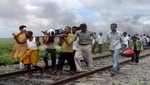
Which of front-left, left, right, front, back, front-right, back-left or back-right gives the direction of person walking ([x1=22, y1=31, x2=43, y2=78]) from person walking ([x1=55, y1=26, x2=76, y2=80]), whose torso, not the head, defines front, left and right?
front-right

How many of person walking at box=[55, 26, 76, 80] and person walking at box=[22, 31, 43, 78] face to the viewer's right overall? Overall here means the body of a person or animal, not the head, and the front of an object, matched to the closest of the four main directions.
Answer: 0

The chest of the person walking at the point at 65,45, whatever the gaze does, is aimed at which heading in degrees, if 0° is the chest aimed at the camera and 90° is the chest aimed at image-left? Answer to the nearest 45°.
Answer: approximately 45°

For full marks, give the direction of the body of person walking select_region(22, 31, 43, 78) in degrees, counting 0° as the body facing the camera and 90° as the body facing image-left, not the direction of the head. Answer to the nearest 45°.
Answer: approximately 45°

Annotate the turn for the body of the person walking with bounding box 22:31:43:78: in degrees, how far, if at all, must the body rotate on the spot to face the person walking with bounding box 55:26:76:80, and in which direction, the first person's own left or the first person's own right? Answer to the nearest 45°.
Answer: approximately 135° to the first person's own left

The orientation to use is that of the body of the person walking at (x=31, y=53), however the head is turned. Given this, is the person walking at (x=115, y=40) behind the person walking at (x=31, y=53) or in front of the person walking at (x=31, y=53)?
behind

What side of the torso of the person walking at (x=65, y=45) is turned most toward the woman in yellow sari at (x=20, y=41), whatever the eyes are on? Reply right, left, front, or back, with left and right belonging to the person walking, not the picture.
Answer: right

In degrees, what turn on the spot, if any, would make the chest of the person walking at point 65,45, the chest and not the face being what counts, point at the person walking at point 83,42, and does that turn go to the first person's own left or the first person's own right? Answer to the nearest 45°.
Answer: approximately 180°

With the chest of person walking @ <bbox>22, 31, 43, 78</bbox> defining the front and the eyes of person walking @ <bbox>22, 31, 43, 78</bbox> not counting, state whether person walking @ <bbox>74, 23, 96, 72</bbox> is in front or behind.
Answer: behind
